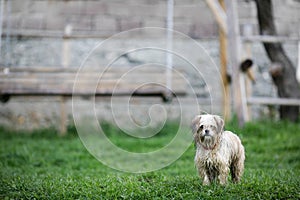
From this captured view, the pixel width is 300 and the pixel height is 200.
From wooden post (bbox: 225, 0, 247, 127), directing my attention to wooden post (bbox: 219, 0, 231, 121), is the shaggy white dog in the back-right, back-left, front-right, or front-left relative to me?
back-left

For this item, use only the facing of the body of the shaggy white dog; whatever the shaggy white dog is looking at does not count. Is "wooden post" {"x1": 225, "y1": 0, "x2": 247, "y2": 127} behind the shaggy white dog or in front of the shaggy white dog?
behind

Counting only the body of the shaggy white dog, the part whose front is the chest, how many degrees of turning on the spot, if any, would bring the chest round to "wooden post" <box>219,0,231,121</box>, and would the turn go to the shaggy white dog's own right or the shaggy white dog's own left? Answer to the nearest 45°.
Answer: approximately 135° to the shaggy white dog's own right

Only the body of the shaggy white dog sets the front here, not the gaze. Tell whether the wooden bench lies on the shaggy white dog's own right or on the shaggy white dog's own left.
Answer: on the shaggy white dog's own right

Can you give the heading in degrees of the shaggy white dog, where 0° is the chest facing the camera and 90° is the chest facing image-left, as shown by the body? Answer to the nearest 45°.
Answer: approximately 45°
